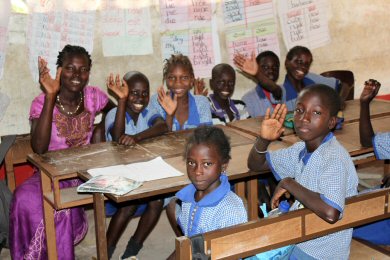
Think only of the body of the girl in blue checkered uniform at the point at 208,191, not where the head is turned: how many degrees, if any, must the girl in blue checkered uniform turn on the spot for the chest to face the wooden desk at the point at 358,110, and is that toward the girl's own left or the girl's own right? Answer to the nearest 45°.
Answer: approximately 180°

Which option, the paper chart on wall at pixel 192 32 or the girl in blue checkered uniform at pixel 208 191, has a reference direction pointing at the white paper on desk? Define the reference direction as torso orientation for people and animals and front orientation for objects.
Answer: the paper chart on wall

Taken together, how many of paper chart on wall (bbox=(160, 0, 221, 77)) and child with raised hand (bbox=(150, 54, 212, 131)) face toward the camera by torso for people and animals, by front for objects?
2

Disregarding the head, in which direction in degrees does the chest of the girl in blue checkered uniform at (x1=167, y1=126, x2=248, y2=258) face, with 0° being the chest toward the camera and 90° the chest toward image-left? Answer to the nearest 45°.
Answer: approximately 45°

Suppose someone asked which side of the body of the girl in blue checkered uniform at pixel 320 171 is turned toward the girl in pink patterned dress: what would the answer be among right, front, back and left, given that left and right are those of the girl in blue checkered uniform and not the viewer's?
right

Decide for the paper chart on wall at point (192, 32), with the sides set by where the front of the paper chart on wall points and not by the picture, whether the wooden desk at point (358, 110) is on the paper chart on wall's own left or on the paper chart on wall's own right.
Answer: on the paper chart on wall's own left

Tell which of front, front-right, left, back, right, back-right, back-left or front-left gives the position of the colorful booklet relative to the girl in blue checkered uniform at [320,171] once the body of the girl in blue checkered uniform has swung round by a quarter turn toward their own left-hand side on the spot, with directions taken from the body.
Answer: back-right

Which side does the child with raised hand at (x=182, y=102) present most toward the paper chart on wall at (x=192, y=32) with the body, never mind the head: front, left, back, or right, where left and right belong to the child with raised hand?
back
